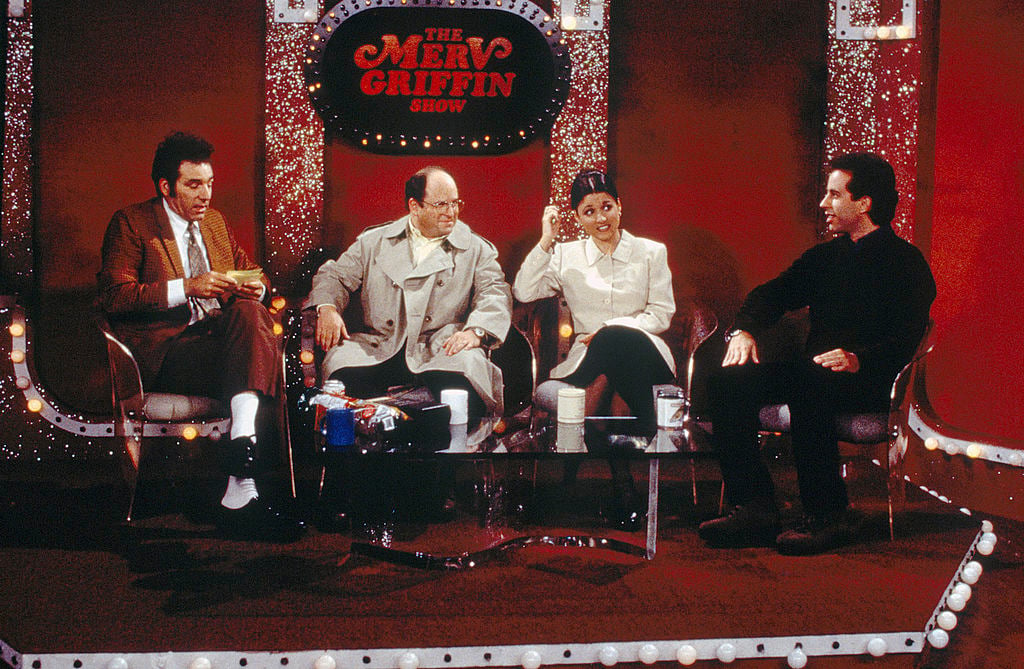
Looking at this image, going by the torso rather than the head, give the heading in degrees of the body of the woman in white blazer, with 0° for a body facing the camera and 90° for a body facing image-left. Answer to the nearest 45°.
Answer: approximately 0°

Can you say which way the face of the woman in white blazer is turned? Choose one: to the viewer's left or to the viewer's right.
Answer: to the viewer's right

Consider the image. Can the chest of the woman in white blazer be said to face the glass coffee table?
yes

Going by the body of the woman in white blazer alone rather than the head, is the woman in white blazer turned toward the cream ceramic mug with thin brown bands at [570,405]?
yes

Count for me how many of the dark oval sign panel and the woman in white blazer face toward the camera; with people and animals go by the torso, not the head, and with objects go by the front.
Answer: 2

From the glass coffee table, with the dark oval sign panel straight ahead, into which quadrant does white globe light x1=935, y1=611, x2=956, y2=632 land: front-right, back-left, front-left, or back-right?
back-right
